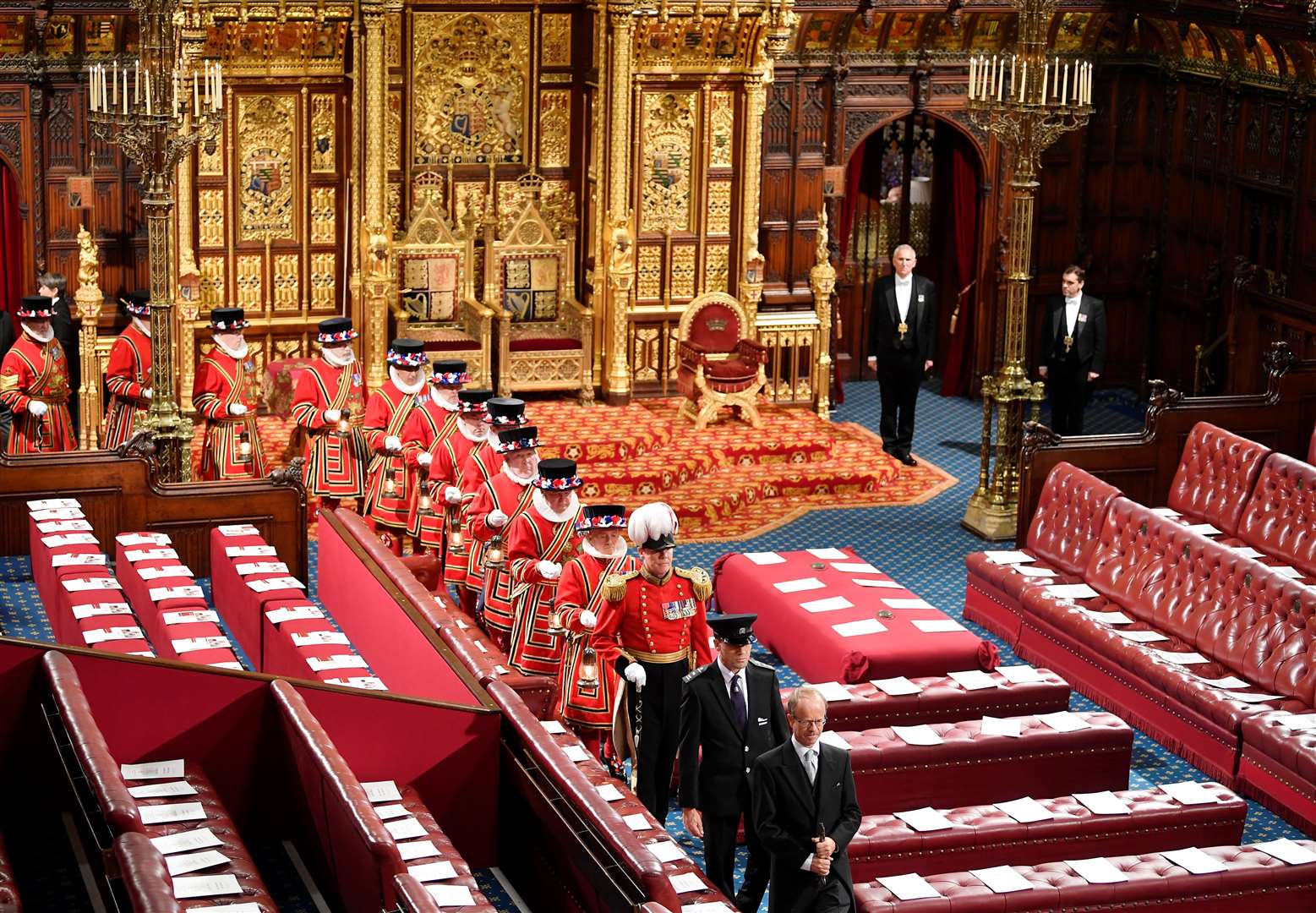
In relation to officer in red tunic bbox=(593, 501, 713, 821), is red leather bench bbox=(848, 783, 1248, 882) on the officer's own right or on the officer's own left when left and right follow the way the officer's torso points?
on the officer's own left

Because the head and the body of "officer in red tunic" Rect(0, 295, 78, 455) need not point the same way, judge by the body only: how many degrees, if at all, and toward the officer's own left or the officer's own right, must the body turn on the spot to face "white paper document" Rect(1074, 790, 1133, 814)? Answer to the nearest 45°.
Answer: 0° — they already face it

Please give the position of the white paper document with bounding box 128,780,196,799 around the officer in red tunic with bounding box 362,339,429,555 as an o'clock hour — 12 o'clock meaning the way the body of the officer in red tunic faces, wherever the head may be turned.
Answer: The white paper document is roughly at 2 o'clock from the officer in red tunic.

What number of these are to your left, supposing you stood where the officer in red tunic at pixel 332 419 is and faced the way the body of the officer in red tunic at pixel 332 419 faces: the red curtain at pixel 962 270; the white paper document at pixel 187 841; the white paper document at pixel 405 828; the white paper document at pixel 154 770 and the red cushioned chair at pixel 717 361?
2

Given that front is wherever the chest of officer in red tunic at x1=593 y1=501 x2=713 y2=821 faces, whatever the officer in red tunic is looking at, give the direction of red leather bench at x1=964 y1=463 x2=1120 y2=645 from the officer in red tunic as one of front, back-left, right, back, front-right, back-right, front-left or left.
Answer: back-left

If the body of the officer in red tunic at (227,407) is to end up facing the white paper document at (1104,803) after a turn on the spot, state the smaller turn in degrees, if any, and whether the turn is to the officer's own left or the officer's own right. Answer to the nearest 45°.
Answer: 0° — they already face it

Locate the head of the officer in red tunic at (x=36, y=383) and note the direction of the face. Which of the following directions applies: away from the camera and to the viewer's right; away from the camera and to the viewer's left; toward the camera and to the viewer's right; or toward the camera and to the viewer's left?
toward the camera and to the viewer's right

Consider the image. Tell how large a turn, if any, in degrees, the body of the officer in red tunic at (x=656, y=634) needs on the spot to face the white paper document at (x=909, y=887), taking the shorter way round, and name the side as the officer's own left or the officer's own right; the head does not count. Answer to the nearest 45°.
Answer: approximately 45° to the officer's own left

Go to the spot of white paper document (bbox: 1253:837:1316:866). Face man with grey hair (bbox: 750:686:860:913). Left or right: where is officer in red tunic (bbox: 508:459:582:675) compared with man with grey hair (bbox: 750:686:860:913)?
right

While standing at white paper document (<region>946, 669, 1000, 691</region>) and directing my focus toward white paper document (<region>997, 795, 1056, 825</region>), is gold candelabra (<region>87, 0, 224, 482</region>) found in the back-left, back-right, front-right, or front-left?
back-right
